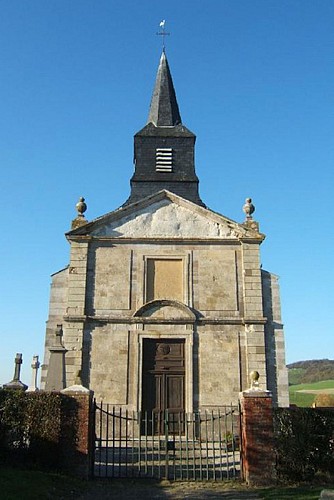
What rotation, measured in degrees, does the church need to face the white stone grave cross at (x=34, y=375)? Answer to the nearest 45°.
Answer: approximately 45° to its right

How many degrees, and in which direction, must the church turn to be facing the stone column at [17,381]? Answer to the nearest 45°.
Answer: approximately 45° to its right

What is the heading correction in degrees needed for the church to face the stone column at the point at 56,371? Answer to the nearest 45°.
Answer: approximately 45° to its right

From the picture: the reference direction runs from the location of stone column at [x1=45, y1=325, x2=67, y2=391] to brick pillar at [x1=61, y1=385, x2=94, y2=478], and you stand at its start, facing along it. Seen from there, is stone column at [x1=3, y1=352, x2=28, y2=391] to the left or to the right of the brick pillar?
right

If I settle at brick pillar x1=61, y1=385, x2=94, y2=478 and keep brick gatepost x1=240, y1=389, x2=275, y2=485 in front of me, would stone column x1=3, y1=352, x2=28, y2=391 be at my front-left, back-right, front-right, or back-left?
back-left

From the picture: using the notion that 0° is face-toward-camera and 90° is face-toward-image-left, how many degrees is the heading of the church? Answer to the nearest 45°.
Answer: approximately 0°
